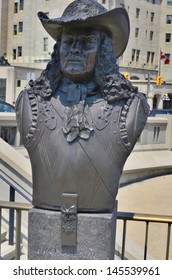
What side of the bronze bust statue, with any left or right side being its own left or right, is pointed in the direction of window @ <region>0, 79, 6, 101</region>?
back

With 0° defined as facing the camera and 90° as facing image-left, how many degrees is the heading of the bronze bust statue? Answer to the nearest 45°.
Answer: approximately 0°

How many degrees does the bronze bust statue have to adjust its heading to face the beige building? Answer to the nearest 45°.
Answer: approximately 180°
